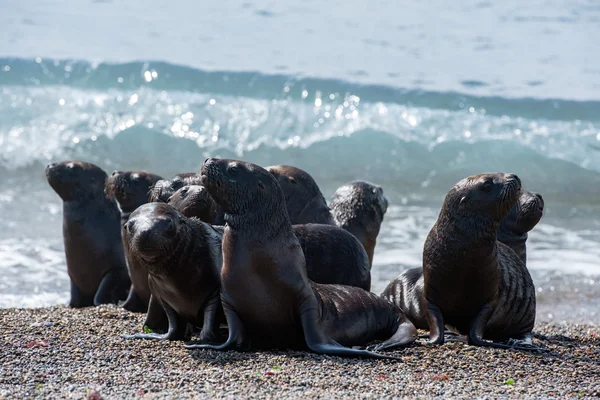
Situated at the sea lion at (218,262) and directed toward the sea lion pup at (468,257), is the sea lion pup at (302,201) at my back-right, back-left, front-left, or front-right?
front-left

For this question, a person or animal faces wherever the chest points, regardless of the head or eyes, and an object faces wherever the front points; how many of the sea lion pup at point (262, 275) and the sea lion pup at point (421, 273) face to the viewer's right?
1

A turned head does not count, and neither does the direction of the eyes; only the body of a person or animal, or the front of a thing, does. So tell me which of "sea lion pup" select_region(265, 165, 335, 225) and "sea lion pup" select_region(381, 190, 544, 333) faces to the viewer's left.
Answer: "sea lion pup" select_region(265, 165, 335, 225)

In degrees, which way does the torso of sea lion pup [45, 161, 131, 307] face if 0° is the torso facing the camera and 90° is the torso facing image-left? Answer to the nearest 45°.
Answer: approximately 45°

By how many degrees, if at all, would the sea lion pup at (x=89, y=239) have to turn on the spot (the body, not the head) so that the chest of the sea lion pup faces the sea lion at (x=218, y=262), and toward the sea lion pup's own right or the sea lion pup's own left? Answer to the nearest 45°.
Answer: approximately 45° to the sea lion pup's own left

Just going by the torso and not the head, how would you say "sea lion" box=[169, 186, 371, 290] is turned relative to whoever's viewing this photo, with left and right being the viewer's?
facing to the left of the viewer

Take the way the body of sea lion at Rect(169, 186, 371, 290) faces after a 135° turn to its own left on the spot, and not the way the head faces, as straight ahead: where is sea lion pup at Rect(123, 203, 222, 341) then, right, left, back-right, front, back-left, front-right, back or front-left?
right

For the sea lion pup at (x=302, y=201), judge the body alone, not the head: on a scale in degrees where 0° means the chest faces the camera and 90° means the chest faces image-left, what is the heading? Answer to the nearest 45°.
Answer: approximately 90°

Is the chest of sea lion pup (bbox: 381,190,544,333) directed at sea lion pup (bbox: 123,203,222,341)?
no

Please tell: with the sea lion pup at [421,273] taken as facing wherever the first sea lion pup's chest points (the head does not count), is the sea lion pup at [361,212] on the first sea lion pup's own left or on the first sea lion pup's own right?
on the first sea lion pup's own left

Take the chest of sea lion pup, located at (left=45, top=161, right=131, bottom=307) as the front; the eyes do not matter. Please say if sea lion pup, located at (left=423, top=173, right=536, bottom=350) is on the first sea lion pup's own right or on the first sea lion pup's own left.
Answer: on the first sea lion pup's own left

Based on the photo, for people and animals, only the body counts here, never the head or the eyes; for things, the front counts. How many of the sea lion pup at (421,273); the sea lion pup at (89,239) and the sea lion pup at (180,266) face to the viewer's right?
1

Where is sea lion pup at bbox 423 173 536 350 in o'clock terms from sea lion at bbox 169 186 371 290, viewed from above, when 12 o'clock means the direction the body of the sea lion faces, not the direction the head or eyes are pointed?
The sea lion pup is roughly at 7 o'clock from the sea lion.

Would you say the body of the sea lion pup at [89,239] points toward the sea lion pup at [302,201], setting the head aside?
no

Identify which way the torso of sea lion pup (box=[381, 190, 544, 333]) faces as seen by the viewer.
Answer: to the viewer's right

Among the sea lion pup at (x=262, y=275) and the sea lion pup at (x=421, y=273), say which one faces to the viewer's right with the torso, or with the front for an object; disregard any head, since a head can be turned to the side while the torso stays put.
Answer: the sea lion pup at (x=421, y=273)

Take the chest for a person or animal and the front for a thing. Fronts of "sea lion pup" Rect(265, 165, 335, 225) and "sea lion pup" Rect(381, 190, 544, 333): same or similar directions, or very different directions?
very different directions
